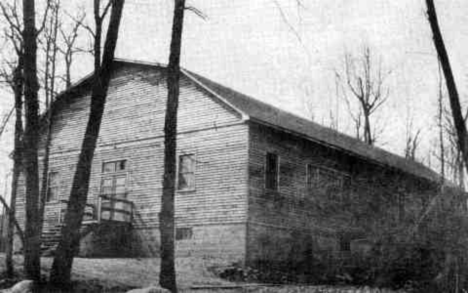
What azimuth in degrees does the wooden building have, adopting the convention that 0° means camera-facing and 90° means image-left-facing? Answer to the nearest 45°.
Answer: approximately 45°

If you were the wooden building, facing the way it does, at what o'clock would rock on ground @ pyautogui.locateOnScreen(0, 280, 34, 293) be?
The rock on ground is roughly at 11 o'clock from the wooden building.

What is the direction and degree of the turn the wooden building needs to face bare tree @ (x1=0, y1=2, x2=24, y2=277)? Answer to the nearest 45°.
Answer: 0° — it already faces it
